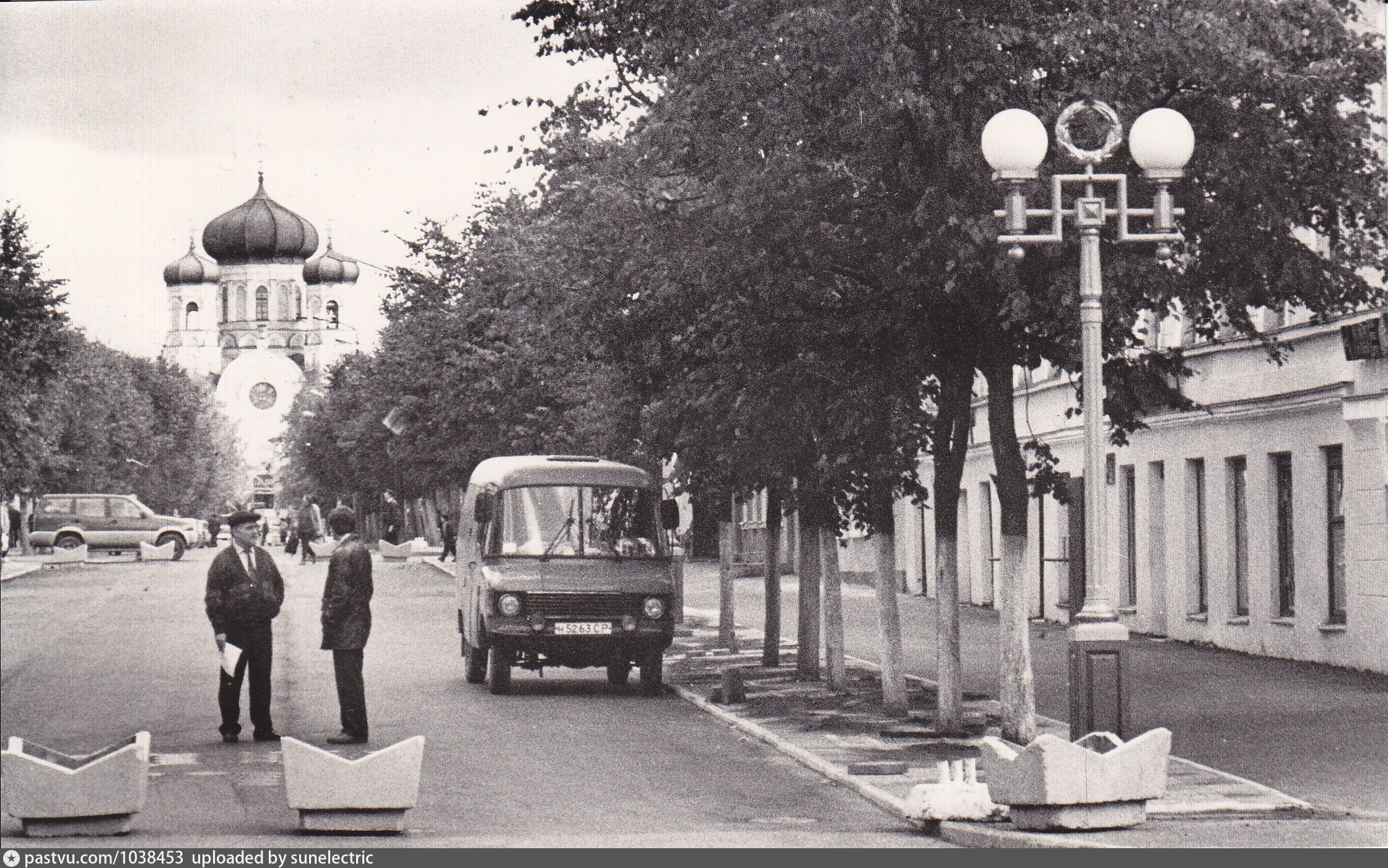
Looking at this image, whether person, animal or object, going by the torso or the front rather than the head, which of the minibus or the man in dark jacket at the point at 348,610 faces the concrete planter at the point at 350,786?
the minibus

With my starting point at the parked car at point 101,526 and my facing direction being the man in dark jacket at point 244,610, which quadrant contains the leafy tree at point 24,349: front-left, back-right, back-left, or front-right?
back-right

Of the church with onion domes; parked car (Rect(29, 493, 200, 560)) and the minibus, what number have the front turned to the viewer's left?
0

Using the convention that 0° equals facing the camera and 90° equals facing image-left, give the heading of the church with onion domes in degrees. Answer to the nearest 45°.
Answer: approximately 0°

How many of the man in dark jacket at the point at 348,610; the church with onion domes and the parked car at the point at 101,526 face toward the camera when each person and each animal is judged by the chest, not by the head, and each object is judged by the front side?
1

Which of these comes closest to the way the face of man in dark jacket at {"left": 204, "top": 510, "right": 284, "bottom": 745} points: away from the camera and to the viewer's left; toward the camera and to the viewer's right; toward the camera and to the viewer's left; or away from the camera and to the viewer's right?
toward the camera and to the viewer's right

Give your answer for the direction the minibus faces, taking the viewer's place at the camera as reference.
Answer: facing the viewer

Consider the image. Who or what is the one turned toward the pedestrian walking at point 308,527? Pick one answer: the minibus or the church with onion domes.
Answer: the church with onion domes

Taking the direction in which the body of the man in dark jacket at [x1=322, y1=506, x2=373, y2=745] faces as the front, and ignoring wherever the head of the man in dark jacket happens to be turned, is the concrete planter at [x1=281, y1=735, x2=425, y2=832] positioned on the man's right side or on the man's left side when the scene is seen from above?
on the man's left side

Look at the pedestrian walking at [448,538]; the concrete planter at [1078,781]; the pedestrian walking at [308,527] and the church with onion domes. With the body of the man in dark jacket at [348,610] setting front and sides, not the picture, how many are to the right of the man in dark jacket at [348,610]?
3

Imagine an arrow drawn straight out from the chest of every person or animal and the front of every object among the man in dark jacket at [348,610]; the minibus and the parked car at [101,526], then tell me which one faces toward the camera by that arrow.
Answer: the minibus

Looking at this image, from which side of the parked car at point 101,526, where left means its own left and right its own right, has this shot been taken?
right

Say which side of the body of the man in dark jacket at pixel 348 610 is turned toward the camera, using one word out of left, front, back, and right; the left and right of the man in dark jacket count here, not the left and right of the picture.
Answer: left
